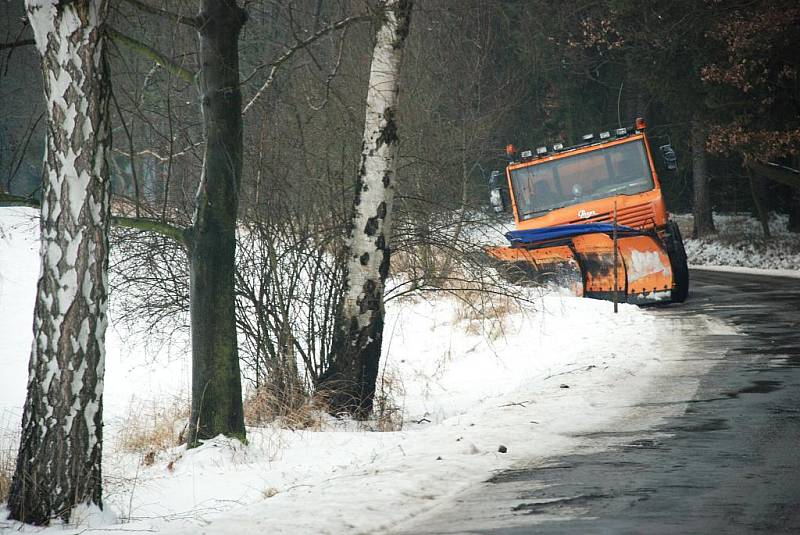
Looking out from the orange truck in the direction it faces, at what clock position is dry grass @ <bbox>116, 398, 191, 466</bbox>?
The dry grass is roughly at 1 o'clock from the orange truck.

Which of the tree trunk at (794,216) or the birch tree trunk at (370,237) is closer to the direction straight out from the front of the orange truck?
the birch tree trunk

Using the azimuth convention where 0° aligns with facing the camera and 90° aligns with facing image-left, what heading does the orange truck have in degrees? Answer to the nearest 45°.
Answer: approximately 0°

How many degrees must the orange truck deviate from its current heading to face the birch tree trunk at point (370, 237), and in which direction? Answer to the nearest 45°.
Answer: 0° — it already faces it

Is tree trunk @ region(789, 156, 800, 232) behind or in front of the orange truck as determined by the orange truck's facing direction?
behind

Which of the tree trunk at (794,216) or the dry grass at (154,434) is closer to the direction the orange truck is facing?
the dry grass

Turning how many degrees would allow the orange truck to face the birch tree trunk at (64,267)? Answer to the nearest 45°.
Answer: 0° — it already faces it

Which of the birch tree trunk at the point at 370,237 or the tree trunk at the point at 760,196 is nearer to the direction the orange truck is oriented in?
the birch tree trunk
